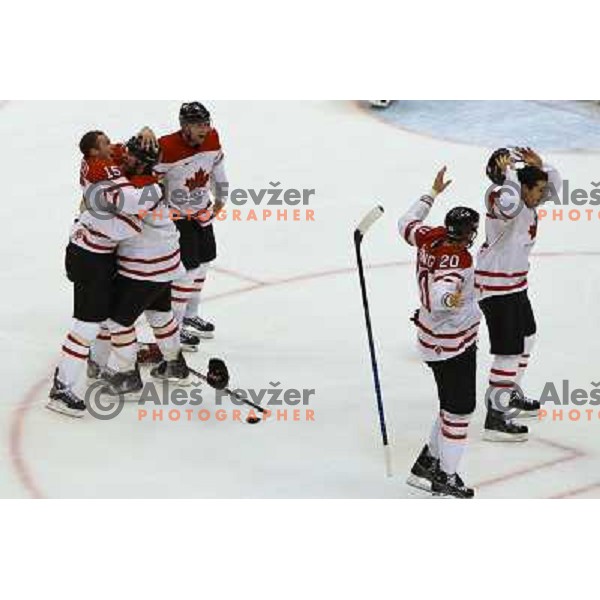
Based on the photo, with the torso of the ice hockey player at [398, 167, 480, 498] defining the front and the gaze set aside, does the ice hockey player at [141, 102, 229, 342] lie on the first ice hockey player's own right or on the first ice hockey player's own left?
on the first ice hockey player's own left

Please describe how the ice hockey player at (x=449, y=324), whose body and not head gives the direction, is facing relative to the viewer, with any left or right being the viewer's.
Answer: facing away from the viewer and to the right of the viewer

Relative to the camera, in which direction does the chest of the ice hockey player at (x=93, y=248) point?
to the viewer's right

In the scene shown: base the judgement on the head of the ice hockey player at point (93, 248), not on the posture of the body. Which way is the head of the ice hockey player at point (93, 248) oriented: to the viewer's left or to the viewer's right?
to the viewer's right

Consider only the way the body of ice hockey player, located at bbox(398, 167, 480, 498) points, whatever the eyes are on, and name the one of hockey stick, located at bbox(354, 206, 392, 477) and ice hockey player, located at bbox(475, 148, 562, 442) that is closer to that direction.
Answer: the ice hockey player
